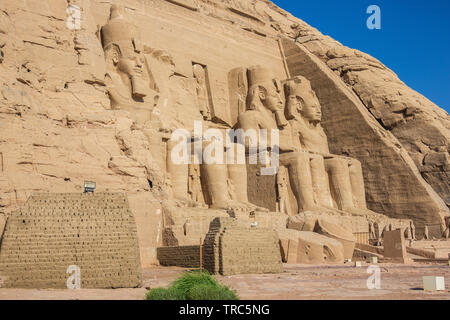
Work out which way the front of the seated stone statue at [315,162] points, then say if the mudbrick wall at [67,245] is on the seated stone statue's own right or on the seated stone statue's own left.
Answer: on the seated stone statue's own right

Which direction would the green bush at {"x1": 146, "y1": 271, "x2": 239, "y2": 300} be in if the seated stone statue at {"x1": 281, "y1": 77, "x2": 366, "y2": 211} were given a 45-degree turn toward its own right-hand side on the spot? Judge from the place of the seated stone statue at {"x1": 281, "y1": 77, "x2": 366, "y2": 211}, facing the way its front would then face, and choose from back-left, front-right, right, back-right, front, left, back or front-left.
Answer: front

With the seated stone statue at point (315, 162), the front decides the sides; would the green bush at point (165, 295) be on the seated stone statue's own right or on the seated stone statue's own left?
on the seated stone statue's own right

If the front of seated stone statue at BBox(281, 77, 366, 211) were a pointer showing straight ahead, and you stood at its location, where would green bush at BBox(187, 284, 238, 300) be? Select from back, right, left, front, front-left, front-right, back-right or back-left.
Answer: front-right

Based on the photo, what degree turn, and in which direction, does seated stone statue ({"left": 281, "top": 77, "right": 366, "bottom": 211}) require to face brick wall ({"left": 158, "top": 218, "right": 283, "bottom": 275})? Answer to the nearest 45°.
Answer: approximately 45° to its right

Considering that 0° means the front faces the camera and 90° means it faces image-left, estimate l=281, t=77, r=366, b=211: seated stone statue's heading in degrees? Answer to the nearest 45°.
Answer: approximately 315°
